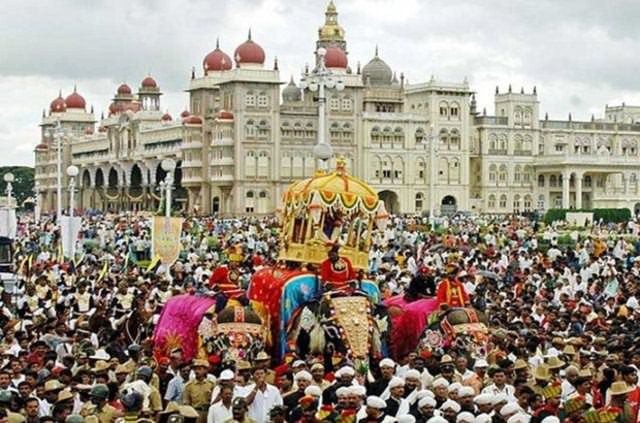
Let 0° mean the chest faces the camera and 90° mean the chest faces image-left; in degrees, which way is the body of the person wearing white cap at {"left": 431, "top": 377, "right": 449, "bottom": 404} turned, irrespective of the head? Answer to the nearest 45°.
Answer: approximately 0°

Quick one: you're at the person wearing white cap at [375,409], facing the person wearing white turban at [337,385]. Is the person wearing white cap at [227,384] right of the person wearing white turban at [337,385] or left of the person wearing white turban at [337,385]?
left

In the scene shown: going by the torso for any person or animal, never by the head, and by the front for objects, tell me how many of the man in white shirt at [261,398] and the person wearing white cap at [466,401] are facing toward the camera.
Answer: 2

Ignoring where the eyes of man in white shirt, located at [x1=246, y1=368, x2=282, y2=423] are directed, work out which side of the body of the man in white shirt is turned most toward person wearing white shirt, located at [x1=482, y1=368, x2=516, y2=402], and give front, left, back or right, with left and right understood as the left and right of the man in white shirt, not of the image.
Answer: left

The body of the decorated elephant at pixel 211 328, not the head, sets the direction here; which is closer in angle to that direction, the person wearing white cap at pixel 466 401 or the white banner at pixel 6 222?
the person wearing white cap

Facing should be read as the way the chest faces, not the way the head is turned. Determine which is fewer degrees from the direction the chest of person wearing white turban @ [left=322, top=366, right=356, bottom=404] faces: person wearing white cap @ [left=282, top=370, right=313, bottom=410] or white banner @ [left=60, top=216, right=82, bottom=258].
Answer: the person wearing white cap

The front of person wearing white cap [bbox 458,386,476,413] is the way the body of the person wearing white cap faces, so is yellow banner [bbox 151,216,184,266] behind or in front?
behind

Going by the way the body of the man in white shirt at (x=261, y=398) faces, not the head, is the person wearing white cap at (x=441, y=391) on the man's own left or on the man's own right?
on the man's own left

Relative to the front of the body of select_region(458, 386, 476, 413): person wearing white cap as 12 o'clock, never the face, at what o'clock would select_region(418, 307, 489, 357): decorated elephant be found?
The decorated elephant is roughly at 6 o'clock from the person wearing white cap.
